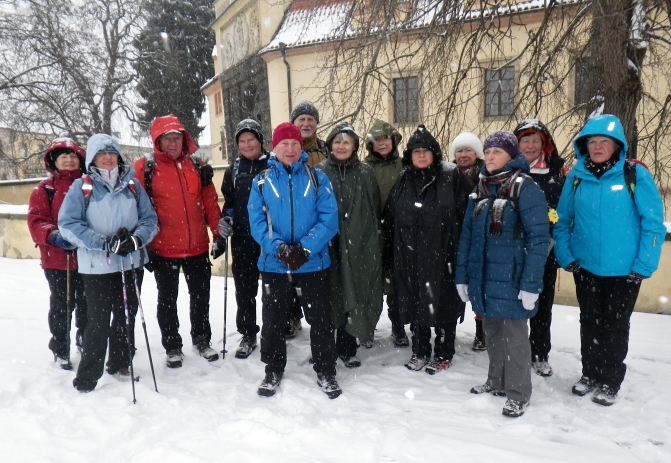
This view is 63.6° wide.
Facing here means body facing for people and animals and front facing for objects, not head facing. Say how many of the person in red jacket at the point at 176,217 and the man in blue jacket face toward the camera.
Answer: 2

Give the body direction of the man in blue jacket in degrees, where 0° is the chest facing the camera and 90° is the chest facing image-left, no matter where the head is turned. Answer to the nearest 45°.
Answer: approximately 0°

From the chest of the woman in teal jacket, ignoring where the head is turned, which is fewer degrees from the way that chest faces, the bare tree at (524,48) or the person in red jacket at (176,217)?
the person in red jacket

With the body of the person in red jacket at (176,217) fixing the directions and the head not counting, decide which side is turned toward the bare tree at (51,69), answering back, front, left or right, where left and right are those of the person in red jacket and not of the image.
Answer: back

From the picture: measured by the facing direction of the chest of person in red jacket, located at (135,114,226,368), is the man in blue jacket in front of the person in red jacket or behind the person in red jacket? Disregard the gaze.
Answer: in front

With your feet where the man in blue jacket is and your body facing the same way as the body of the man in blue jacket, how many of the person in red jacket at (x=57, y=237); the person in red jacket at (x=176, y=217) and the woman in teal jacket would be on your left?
1

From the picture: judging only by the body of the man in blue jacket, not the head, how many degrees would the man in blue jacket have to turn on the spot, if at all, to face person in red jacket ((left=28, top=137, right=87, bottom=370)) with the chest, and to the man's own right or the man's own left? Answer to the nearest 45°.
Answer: approximately 90° to the man's own right

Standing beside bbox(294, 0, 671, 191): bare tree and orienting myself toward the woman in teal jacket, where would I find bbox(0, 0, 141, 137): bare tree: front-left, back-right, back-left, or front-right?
back-right

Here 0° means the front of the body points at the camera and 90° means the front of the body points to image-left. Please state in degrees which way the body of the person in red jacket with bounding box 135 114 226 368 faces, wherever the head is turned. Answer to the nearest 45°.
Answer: approximately 0°
